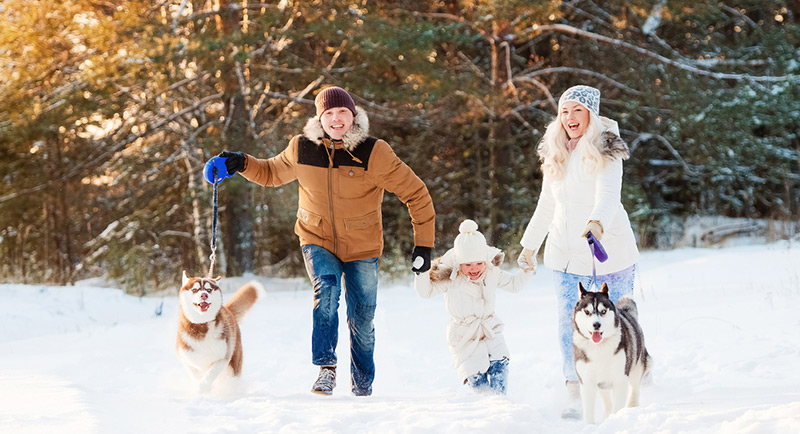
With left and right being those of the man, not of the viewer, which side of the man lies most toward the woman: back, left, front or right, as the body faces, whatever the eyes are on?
left

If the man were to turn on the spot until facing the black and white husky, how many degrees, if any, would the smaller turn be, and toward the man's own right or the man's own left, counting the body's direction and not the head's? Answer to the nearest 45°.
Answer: approximately 45° to the man's own left

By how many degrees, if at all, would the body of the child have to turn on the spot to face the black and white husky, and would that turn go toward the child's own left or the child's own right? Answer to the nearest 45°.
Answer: approximately 45° to the child's own left

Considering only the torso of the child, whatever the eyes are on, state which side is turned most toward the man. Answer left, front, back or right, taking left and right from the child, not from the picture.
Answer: right

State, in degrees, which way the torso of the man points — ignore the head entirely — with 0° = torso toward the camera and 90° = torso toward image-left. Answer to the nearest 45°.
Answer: approximately 0°

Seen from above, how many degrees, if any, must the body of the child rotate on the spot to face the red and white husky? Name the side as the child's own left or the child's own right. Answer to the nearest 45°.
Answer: approximately 90° to the child's own right

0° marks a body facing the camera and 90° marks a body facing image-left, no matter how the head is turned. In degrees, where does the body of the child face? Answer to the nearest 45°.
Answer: approximately 0°

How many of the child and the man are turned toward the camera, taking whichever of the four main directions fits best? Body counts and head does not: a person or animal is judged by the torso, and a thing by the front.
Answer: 2

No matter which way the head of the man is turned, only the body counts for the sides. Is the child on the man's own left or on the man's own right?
on the man's own left

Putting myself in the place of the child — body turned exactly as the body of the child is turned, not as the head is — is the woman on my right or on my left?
on my left
